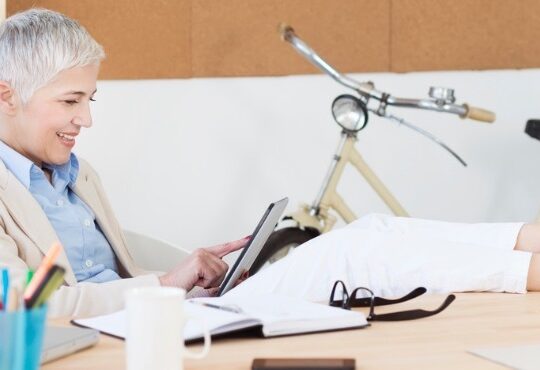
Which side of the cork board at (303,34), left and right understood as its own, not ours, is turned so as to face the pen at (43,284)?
front

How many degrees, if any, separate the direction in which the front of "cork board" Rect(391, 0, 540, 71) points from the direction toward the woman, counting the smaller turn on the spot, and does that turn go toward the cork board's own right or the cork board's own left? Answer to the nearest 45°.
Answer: approximately 45° to the cork board's own right

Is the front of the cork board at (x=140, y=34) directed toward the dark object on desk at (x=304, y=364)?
yes

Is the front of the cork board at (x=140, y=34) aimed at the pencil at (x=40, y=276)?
yes

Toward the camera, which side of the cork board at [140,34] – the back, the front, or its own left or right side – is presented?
front

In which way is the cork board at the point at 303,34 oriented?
toward the camera

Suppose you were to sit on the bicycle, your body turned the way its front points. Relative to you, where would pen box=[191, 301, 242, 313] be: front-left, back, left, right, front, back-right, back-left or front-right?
front-left

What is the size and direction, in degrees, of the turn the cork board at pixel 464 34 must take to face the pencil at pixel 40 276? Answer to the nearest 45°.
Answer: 0° — it already faces it

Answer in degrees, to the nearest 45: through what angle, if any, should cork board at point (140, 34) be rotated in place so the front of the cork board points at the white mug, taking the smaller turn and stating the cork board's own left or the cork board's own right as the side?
0° — it already faces it

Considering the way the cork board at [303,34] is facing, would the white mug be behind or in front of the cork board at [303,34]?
in front
